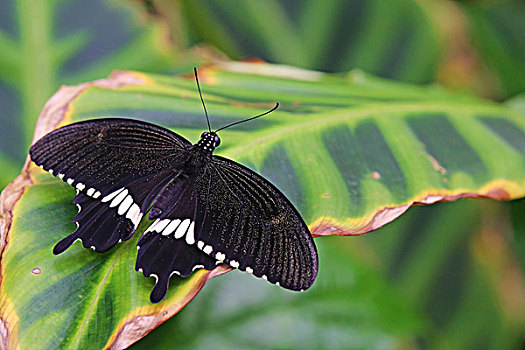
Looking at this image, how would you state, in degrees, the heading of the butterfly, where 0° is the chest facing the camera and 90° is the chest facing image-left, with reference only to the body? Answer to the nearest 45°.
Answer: approximately 225°

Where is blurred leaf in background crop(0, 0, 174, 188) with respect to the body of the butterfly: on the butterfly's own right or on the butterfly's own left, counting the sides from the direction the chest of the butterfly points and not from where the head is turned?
on the butterfly's own left
